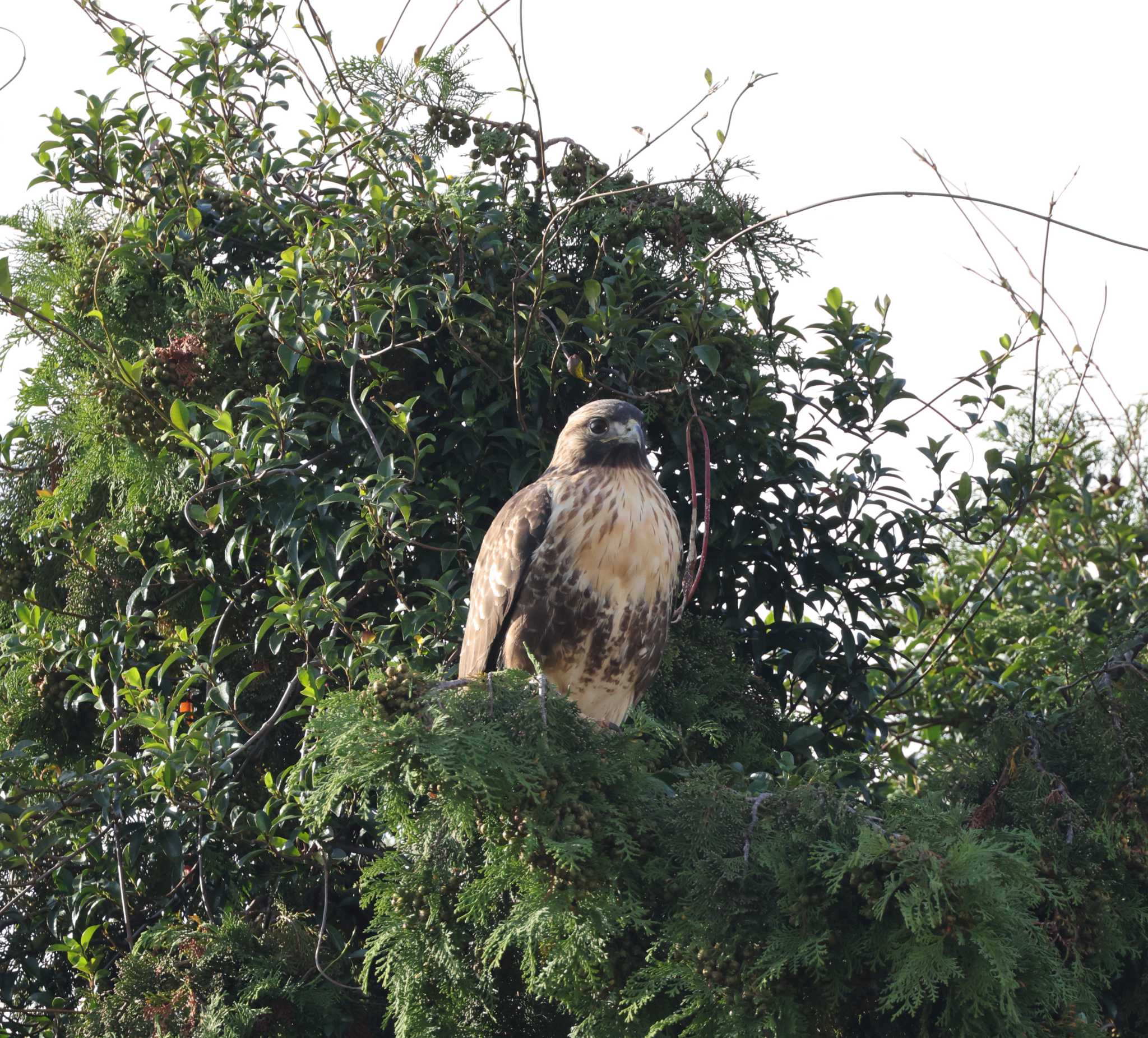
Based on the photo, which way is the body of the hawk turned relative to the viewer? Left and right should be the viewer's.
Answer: facing the viewer and to the right of the viewer
